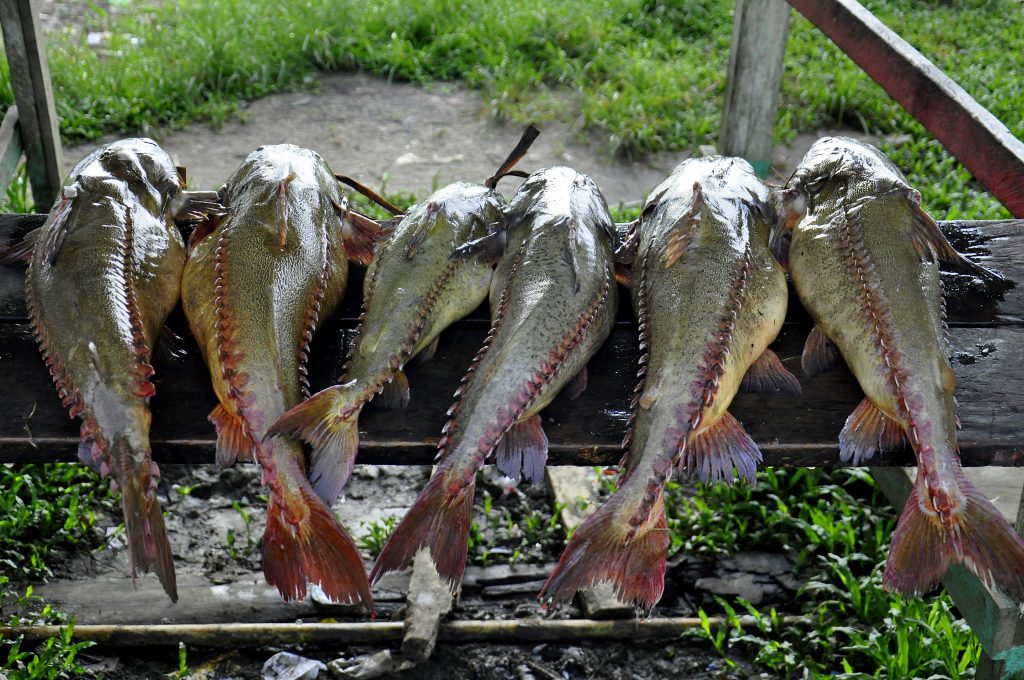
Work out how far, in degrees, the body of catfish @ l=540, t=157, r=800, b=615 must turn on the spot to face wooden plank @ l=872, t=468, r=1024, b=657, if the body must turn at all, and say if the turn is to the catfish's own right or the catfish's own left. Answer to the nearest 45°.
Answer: approximately 90° to the catfish's own right

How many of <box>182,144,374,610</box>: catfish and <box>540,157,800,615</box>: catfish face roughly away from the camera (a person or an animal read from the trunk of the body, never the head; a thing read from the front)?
2

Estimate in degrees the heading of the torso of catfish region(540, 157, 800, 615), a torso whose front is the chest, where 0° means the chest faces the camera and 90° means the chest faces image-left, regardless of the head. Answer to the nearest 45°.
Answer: approximately 180°

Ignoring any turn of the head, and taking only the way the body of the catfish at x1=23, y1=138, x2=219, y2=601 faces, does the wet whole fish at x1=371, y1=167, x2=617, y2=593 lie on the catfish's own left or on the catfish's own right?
on the catfish's own right

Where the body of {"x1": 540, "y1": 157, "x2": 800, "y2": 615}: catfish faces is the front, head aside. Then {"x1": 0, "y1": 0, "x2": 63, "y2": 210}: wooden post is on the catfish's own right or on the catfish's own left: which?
on the catfish's own left

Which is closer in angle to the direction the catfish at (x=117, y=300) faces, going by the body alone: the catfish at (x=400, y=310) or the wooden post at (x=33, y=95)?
the wooden post

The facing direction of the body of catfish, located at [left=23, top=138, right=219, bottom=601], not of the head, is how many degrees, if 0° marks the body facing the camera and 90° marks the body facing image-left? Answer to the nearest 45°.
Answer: approximately 180°

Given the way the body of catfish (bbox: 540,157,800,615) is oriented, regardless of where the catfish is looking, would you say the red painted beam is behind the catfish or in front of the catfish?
in front

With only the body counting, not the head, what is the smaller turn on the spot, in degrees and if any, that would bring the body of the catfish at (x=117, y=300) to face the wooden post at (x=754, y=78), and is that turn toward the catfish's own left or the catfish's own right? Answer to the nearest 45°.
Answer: approximately 45° to the catfish's own right

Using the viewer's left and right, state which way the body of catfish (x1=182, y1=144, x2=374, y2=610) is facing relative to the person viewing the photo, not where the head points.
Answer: facing away from the viewer
